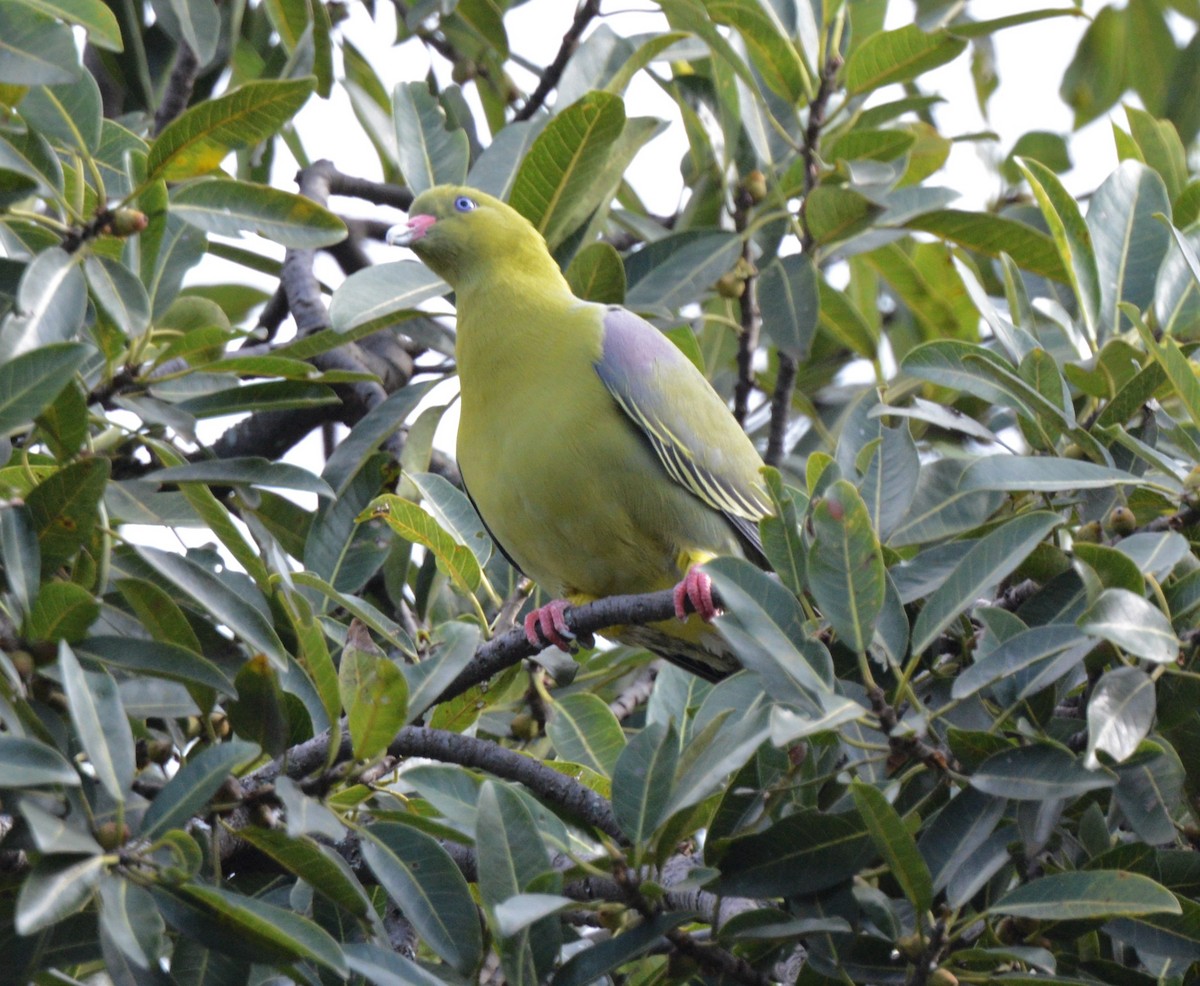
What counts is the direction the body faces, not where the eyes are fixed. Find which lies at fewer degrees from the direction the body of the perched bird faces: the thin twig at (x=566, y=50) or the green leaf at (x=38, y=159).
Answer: the green leaf

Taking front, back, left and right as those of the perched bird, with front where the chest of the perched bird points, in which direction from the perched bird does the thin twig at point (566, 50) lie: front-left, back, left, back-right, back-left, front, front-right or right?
back-right

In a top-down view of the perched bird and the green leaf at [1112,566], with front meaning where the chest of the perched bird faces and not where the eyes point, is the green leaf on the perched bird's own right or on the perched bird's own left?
on the perched bird's own left

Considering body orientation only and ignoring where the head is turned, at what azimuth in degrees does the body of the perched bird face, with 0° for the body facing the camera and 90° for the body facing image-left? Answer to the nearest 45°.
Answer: approximately 45°
